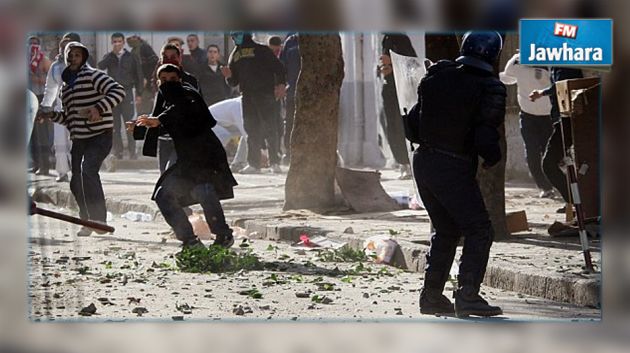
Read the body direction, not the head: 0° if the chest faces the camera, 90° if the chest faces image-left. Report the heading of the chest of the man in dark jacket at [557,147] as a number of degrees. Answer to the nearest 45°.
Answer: approximately 90°

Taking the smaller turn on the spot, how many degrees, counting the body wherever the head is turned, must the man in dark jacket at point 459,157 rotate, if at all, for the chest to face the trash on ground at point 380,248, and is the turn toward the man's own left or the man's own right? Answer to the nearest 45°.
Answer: approximately 90° to the man's own left

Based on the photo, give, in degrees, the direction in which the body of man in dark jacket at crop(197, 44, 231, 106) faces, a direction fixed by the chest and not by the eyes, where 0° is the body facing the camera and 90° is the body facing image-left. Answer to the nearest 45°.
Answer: approximately 0°

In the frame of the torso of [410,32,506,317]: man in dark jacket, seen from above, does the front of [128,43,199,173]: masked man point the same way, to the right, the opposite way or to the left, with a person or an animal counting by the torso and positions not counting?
the opposite way

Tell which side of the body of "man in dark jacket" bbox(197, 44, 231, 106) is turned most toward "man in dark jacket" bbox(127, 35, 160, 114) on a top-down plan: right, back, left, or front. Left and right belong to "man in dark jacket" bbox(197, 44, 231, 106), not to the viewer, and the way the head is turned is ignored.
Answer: right
